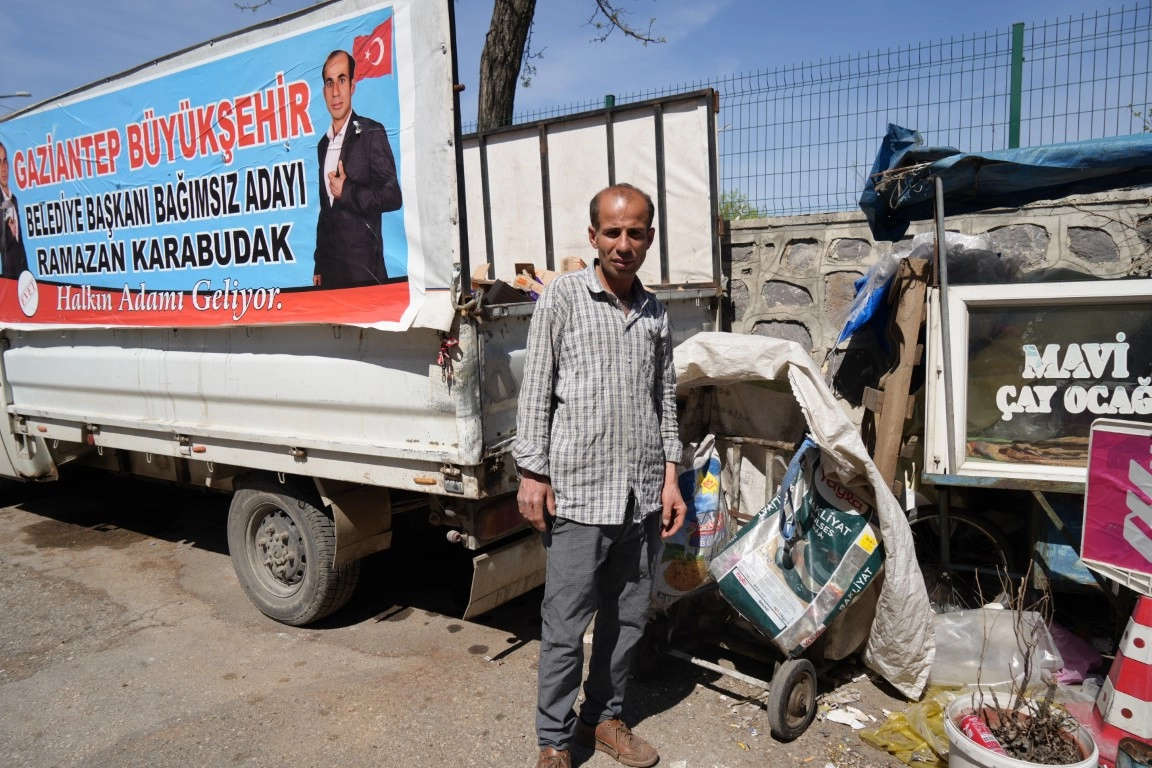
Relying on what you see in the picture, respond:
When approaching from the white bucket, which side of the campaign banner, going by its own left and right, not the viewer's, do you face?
left

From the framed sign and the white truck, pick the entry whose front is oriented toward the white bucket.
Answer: the framed sign

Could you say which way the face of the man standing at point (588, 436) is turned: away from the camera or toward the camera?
toward the camera

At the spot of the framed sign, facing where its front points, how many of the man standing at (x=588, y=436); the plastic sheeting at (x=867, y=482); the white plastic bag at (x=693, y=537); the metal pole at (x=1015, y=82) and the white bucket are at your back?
1

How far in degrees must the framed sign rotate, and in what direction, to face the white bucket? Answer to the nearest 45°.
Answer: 0° — it already faces it

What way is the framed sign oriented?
toward the camera

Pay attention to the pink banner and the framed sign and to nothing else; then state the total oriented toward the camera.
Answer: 2

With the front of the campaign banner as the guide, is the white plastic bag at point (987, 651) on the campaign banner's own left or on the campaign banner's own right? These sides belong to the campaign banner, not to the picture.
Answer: on the campaign banner's own left

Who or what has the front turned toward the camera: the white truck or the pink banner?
the pink banner

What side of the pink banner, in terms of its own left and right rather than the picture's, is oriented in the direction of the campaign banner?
right

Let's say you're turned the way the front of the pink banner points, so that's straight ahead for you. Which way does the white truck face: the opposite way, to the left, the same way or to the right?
to the right

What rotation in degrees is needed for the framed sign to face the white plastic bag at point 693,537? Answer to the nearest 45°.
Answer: approximately 45° to its right

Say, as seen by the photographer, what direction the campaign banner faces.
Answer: facing the viewer and to the left of the viewer

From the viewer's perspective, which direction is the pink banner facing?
toward the camera

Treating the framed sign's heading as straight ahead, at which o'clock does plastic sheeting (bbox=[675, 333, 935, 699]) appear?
The plastic sheeting is roughly at 1 o'clock from the framed sign.

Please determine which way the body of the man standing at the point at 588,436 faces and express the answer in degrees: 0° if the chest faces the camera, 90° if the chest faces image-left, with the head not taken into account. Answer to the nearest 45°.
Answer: approximately 315°

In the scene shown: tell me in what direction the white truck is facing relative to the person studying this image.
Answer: facing away from the viewer and to the left of the viewer

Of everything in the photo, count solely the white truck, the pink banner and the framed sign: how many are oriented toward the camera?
2
